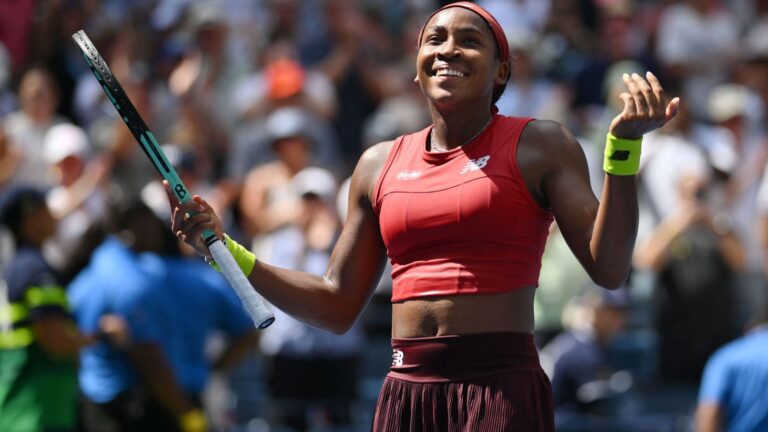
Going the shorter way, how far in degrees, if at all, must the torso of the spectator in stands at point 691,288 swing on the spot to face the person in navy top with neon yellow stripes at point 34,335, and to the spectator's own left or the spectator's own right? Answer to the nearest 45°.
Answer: approximately 45° to the spectator's own right

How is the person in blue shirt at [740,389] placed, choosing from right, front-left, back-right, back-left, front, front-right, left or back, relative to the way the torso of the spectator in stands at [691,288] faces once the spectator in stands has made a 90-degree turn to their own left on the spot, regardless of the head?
right

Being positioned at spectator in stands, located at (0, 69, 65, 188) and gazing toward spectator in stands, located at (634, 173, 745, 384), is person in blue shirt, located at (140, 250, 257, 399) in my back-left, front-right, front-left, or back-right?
front-right

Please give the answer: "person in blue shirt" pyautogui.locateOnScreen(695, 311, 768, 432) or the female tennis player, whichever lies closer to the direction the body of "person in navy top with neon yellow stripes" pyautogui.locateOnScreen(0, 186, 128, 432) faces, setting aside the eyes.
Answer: the person in blue shirt

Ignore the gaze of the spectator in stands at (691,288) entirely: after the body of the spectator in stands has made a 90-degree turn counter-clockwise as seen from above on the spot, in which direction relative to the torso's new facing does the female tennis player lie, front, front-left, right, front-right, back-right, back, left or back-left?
right

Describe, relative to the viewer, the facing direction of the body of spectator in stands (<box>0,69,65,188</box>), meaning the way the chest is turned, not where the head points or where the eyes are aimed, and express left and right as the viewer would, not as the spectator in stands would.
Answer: facing the viewer

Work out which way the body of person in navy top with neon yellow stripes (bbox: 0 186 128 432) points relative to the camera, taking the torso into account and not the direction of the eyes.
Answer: to the viewer's right

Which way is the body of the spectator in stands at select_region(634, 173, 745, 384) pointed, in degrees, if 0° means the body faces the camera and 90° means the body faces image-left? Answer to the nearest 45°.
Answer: approximately 0°

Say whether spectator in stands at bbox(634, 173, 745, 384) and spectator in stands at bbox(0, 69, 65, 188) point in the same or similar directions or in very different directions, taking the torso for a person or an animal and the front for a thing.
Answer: same or similar directions

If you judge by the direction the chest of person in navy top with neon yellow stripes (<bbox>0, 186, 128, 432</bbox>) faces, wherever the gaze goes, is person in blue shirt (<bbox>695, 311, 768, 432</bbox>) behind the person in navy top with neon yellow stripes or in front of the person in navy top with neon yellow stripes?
in front

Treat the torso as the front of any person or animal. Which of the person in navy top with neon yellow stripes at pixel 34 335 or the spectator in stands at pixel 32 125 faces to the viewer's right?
the person in navy top with neon yellow stripes at pixel 34 335

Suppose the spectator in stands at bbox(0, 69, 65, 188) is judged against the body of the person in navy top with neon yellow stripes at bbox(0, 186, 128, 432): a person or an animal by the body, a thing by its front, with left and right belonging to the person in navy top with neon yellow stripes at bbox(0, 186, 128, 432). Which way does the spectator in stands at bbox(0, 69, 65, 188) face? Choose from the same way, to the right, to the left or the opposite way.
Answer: to the right
